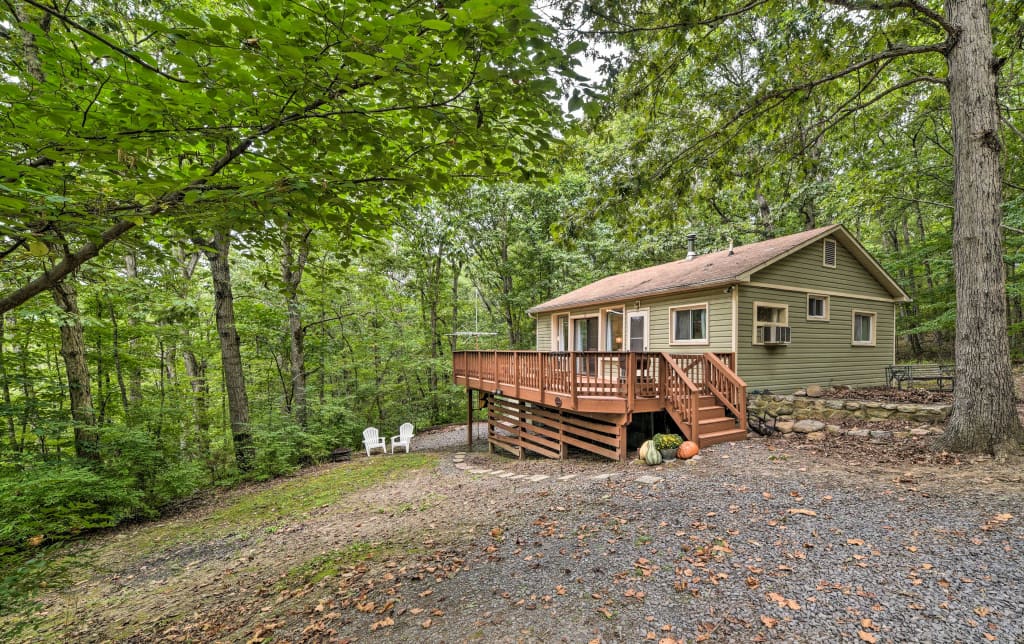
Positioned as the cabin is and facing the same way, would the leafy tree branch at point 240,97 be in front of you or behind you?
in front

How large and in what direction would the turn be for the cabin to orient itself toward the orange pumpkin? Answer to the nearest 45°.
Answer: approximately 45° to its left

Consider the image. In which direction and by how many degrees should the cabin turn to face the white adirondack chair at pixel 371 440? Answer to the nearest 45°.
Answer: approximately 45° to its right

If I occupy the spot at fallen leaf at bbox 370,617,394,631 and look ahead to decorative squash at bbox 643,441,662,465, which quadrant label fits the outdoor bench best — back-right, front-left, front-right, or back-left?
front-right

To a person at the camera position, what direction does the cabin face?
facing the viewer and to the left of the viewer

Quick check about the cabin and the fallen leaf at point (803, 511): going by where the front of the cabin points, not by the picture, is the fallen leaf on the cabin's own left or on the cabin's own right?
on the cabin's own left
